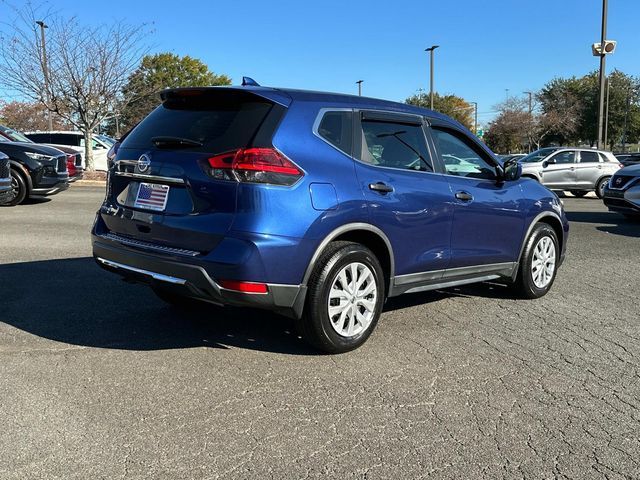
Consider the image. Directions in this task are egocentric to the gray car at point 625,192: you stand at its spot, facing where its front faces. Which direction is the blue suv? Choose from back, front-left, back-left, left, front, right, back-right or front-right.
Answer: front-left

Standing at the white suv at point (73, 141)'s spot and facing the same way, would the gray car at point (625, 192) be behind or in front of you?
in front

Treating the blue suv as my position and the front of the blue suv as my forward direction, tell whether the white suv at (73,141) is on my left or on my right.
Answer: on my left

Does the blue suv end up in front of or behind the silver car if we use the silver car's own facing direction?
in front

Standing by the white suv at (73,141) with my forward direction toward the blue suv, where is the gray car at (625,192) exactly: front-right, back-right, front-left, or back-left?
front-left

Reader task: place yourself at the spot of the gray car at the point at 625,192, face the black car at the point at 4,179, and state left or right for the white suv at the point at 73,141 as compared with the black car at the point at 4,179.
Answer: right

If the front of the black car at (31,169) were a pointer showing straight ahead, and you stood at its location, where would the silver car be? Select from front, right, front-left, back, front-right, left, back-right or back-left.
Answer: front-left

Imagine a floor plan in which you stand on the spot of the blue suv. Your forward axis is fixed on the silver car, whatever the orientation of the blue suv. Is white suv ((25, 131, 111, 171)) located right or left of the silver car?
left

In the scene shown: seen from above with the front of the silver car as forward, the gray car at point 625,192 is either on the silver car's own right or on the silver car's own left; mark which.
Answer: on the silver car's own left

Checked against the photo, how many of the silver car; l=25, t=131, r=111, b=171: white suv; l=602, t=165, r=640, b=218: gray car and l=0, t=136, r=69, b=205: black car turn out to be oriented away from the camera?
0

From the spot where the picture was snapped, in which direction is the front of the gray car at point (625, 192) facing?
facing the viewer and to the left of the viewer

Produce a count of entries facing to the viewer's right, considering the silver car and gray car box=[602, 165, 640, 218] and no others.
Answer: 0

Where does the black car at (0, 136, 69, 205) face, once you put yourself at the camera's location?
facing the viewer and to the right of the viewer

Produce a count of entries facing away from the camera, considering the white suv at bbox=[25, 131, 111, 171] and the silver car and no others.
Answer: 0

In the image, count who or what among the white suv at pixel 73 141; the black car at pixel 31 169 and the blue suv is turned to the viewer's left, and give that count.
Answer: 0

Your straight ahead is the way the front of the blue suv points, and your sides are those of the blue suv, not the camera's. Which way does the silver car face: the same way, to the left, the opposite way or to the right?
the opposite way

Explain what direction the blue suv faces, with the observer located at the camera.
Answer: facing away from the viewer and to the right of the viewer
